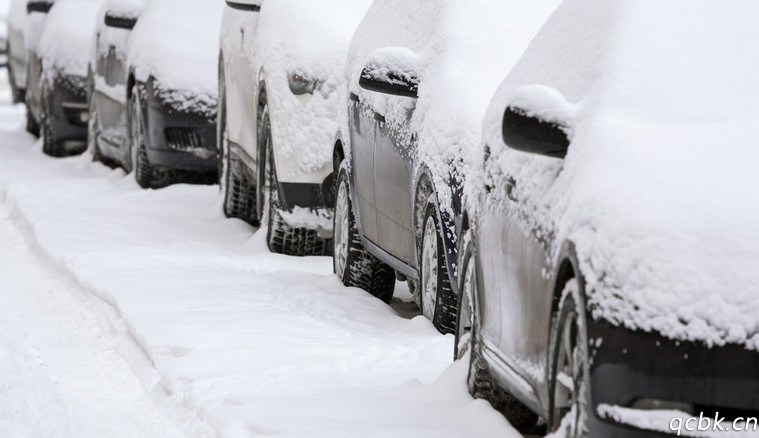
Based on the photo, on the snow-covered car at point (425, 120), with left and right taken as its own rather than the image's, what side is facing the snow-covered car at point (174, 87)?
back

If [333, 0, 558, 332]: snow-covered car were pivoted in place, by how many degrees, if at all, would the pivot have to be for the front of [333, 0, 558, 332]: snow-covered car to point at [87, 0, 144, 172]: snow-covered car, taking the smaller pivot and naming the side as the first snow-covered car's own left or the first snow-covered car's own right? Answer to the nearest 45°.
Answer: approximately 180°

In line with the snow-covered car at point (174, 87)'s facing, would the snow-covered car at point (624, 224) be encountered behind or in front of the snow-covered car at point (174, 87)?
in front

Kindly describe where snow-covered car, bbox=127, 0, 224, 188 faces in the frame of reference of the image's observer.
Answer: facing the viewer and to the right of the viewer

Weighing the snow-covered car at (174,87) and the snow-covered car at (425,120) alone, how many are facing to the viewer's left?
0

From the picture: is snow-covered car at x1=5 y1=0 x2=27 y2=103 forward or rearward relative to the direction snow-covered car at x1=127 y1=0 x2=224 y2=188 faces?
rearward

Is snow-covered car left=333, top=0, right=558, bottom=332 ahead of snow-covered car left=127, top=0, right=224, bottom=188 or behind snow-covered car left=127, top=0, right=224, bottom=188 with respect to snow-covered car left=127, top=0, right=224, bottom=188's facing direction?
ahead

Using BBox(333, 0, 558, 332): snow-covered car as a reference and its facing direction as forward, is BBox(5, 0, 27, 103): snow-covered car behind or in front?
behind

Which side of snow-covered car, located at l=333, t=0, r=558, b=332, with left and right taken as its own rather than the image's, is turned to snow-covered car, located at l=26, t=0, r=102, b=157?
back
